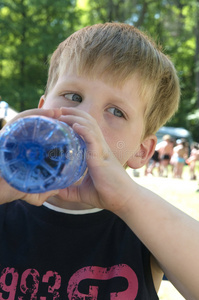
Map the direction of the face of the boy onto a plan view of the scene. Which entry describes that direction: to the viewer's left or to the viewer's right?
to the viewer's left

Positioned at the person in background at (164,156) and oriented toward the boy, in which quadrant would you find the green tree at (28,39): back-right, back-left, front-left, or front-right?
back-right

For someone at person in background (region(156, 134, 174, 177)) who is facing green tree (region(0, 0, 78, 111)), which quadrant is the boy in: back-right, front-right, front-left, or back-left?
back-left

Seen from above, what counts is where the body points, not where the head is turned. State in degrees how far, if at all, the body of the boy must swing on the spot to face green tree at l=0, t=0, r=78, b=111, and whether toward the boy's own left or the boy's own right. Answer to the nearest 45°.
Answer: approximately 180°

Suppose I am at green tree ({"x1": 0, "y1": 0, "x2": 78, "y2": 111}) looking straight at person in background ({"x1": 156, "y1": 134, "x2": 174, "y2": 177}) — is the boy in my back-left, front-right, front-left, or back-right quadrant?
front-right

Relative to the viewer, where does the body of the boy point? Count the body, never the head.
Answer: toward the camera

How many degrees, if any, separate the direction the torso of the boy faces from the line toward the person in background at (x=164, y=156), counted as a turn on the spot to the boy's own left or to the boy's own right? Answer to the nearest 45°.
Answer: approximately 180°
